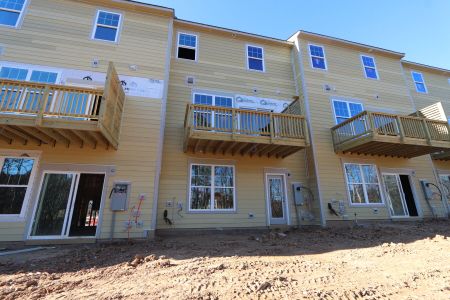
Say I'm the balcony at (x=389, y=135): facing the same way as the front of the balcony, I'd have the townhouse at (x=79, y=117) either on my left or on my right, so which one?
on my right

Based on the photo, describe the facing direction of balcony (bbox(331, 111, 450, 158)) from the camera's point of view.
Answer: facing the viewer and to the right of the viewer
